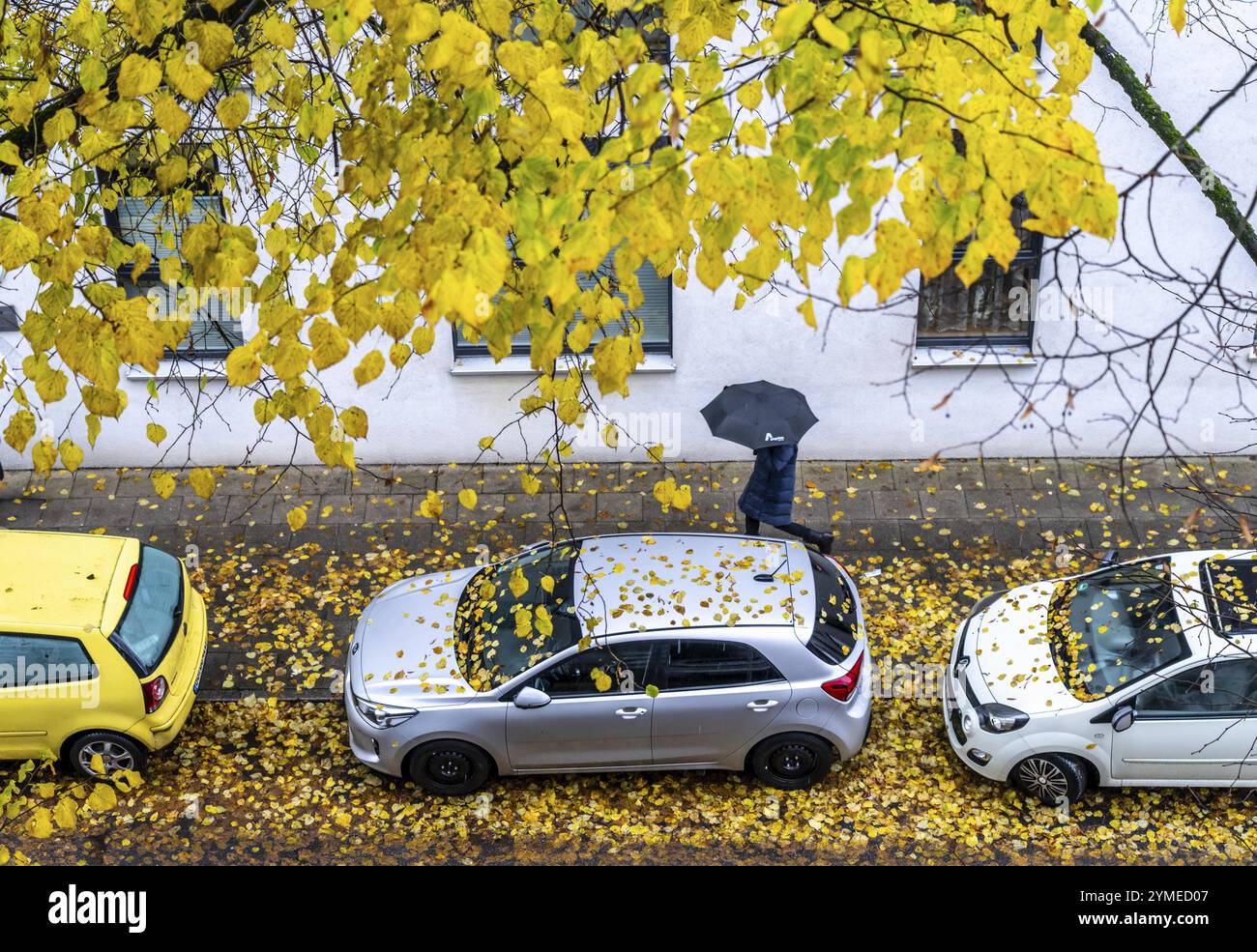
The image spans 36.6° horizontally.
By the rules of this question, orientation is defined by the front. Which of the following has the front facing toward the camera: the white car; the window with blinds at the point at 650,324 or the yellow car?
the window with blinds

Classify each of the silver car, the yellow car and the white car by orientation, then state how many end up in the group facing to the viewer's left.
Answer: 3

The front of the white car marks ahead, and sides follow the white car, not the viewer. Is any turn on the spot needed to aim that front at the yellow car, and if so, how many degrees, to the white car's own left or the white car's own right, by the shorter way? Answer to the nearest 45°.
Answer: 0° — it already faces it

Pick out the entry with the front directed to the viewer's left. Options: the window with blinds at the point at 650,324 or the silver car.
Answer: the silver car

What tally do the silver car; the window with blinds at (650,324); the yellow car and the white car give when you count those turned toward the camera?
1

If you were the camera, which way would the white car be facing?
facing to the left of the viewer

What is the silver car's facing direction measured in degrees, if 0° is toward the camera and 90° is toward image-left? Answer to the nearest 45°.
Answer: approximately 90°

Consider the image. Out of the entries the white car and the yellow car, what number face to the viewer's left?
2

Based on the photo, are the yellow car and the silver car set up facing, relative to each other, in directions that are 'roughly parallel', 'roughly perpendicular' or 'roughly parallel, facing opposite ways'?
roughly parallel

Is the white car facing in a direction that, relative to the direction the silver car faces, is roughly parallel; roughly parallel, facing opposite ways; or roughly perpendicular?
roughly parallel

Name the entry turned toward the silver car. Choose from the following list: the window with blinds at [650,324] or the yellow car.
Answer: the window with blinds

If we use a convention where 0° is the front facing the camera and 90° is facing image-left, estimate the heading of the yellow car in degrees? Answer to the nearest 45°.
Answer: approximately 90°

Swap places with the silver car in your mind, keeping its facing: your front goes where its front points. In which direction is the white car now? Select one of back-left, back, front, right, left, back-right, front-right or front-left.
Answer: back

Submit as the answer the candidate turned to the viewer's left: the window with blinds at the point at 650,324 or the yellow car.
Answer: the yellow car
